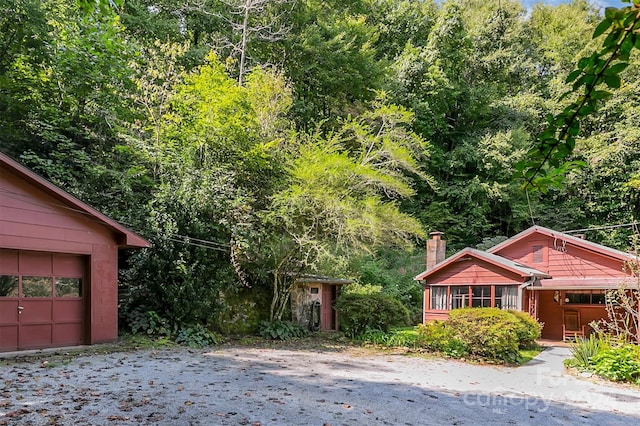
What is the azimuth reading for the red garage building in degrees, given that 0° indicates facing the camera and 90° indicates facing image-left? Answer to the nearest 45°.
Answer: approximately 0°

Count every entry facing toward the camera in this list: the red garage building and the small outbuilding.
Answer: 2

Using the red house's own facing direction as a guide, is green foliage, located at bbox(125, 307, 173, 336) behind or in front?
in front

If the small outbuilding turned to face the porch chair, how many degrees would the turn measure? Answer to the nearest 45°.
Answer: approximately 90° to its left

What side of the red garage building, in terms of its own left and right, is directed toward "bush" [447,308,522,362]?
left

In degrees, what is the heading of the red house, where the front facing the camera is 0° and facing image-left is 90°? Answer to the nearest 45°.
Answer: approximately 0°

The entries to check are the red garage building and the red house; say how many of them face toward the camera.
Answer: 2
